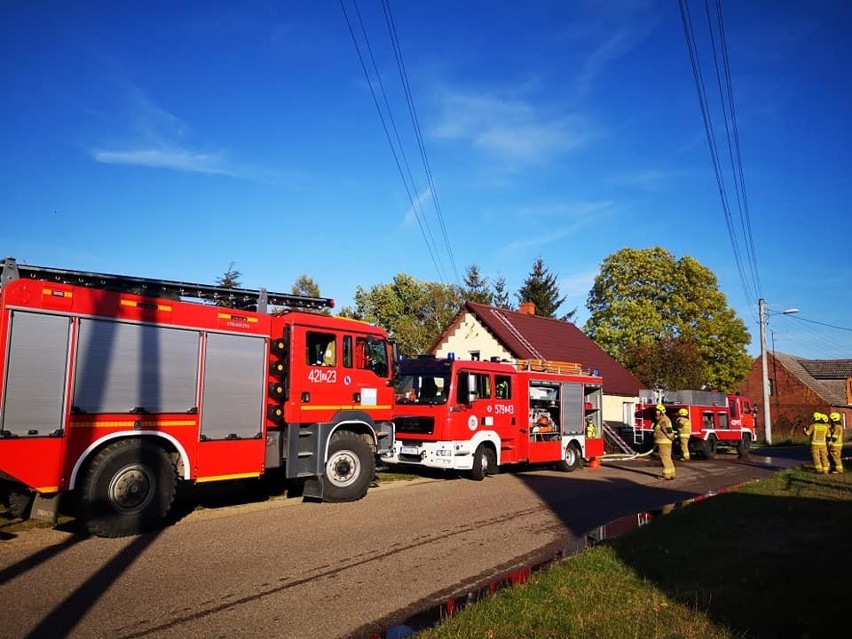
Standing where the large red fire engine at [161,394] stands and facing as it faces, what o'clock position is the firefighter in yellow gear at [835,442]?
The firefighter in yellow gear is roughly at 1 o'clock from the large red fire engine.

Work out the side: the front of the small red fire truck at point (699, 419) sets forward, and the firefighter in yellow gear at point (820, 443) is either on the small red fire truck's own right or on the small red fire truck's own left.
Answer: on the small red fire truck's own right

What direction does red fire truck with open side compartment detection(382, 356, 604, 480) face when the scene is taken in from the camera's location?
facing the viewer and to the left of the viewer

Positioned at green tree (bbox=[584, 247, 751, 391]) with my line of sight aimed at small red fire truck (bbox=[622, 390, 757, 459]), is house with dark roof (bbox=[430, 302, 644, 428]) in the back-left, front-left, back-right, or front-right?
front-right

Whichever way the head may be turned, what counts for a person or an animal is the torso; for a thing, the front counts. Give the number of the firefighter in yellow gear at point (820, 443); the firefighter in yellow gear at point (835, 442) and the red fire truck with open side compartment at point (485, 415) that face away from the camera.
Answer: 1

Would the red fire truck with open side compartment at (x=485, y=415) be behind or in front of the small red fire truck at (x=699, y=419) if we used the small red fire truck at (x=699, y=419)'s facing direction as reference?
behind

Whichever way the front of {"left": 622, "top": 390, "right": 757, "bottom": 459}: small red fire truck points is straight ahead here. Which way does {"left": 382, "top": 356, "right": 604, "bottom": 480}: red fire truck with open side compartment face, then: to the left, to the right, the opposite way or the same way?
the opposite way

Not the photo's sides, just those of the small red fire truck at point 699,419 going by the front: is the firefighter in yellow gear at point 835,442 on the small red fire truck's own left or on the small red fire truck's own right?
on the small red fire truck's own right

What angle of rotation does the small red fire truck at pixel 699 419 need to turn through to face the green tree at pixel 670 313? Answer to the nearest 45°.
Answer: approximately 45° to its left

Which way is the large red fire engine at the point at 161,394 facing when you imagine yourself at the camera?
facing away from the viewer and to the right of the viewer

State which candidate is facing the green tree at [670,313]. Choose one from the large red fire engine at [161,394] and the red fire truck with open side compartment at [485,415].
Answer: the large red fire engine

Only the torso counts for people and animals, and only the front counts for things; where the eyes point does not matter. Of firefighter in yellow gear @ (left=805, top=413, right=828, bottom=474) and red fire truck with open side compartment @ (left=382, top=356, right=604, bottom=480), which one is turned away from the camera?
the firefighter in yellow gear

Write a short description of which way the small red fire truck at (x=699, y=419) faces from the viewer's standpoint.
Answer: facing away from the viewer and to the right of the viewer

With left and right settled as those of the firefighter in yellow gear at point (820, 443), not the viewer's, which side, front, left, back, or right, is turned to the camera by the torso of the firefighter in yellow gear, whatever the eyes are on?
back
